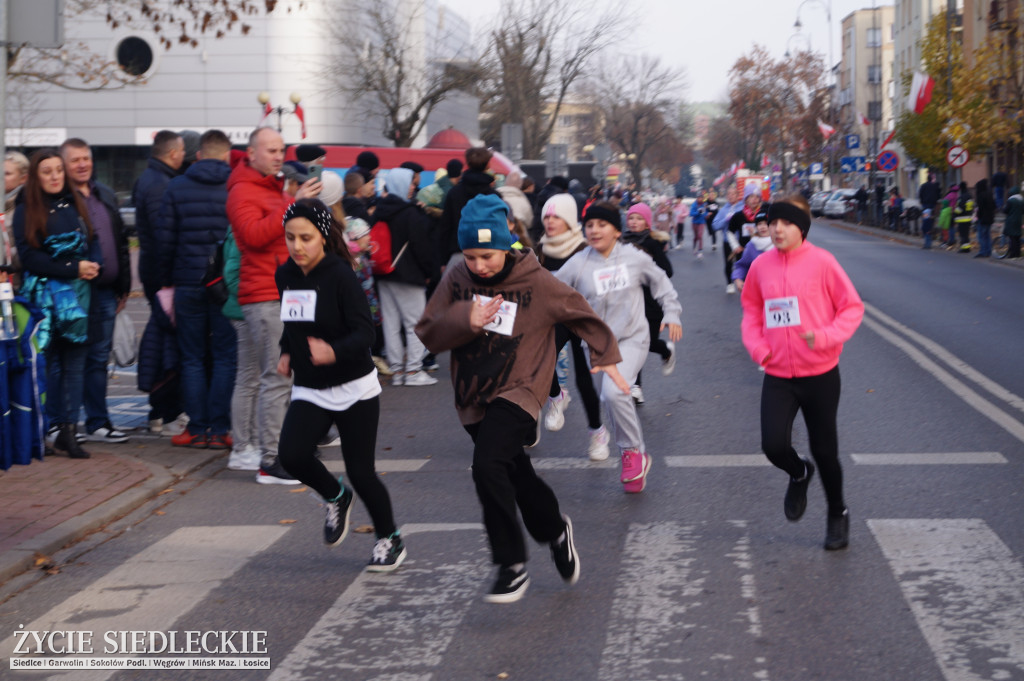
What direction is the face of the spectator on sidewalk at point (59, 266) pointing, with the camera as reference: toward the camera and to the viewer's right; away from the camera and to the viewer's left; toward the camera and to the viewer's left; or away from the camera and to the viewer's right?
toward the camera and to the viewer's right

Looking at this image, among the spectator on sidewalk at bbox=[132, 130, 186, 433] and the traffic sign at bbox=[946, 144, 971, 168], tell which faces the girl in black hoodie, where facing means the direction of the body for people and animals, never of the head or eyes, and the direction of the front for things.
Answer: the traffic sign

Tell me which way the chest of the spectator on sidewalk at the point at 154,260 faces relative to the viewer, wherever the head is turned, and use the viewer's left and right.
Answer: facing away from the viewer and to the right of the viewer

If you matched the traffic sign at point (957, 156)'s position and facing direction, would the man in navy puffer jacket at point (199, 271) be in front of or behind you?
in front

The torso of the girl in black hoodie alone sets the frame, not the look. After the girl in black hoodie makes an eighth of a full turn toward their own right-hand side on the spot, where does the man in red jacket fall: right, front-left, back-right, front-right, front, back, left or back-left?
right

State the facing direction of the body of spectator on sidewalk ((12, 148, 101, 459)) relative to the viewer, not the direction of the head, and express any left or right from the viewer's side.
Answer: facing the viewer and to the right of the viewer

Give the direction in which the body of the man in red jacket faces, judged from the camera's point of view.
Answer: to the viewer's right

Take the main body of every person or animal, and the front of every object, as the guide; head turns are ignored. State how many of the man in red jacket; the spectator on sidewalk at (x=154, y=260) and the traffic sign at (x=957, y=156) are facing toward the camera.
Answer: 1

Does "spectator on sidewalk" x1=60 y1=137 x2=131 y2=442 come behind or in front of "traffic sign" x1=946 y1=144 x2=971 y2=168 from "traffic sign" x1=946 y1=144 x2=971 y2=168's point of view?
in front

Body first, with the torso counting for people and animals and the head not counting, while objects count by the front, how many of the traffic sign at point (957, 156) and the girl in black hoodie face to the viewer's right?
0

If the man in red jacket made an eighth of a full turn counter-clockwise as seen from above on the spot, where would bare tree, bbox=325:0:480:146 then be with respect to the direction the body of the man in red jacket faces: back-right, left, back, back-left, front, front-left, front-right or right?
front-left

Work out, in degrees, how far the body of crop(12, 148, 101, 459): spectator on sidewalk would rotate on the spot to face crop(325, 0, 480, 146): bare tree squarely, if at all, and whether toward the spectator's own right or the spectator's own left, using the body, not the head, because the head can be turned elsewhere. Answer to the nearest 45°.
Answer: approximately 135° to the spectator's own left

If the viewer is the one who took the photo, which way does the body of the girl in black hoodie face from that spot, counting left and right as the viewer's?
facing the viewer and to the left of the viewer

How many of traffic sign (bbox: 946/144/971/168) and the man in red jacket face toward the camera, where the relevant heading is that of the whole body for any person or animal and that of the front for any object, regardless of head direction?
1

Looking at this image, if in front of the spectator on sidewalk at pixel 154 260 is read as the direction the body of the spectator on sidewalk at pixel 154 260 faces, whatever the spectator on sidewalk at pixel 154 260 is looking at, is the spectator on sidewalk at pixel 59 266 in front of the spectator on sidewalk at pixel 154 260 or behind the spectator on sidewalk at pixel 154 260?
behind
